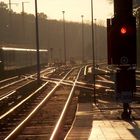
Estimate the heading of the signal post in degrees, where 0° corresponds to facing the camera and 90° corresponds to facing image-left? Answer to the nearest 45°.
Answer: approximately 0°
